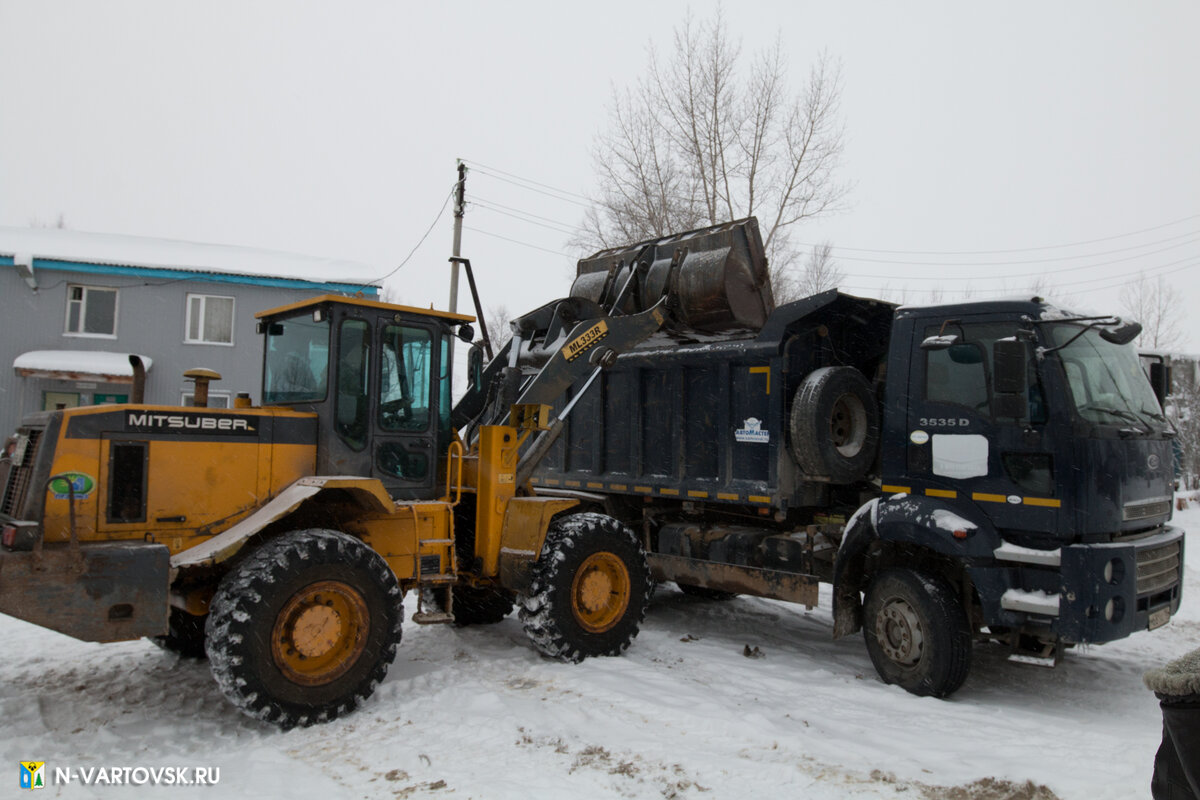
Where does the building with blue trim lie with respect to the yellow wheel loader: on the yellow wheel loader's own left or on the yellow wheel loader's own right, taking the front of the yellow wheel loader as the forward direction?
on the yellow wheel loader's own left

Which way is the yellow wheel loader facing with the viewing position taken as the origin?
facing away from the viewer and to the right of the viewer

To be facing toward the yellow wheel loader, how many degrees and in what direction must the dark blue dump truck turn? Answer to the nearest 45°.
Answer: approximately 90° to its right

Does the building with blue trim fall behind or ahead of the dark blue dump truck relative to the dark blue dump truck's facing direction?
behind

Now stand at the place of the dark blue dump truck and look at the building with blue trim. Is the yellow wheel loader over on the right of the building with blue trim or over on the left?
left

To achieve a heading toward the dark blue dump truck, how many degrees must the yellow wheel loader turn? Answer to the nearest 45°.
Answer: approximately 45° to its right

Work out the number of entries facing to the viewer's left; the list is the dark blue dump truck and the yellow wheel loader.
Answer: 0

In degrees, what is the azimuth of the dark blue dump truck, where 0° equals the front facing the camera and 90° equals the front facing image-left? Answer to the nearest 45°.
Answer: approximately 315°
